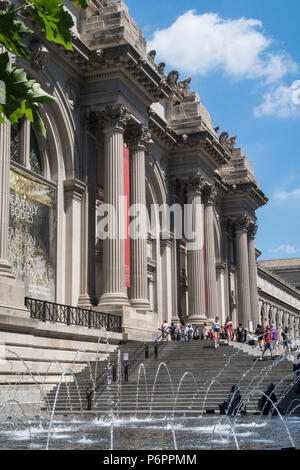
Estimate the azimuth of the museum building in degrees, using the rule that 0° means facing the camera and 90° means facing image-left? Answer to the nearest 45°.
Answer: approximately 315°

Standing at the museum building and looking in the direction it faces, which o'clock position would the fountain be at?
The fountain is roughly at 1 o'clock from the museum building.

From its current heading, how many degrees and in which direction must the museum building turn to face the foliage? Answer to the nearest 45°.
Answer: approximately 45° to its right

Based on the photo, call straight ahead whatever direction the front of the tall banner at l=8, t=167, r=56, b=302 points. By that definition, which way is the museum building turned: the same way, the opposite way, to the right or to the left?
the same way

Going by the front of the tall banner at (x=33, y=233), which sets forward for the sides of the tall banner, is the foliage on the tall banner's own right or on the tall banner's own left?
on the tall banner's own right

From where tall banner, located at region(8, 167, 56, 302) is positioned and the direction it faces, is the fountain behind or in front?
in front

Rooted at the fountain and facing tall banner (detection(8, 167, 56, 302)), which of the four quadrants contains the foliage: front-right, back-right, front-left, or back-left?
back-left

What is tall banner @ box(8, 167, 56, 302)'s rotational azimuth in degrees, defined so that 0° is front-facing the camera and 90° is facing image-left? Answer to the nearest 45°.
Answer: approximately 315°
